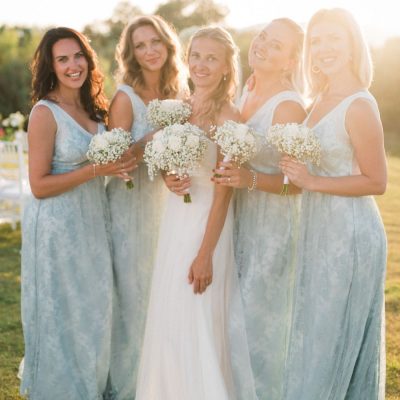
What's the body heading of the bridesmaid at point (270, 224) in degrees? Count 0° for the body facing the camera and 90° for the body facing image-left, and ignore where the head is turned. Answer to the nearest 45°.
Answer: approximately 45°

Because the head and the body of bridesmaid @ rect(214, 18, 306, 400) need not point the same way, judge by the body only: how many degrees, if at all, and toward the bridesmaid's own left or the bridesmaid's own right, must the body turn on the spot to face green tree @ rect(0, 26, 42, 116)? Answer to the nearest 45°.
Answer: approximately 90° to the bridesmaid's own right

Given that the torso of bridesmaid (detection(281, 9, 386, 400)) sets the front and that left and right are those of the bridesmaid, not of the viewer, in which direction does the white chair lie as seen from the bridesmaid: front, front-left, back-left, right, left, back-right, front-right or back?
right

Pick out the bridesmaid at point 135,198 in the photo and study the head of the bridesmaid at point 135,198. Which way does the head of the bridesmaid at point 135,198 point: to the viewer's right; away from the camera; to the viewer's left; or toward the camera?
toward the camera

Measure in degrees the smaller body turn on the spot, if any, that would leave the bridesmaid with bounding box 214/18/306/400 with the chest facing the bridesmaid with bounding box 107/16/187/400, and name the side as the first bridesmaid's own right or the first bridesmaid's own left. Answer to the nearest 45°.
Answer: approximately 90° to the first bridesmaid's own right

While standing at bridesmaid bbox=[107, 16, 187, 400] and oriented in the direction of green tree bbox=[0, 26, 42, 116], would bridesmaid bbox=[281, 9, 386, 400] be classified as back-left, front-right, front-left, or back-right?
back-right

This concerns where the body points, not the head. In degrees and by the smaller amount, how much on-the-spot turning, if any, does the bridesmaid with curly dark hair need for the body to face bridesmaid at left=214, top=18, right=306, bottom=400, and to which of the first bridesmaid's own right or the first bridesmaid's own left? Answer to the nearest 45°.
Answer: approximately 45° to the first bridesmaid's own left

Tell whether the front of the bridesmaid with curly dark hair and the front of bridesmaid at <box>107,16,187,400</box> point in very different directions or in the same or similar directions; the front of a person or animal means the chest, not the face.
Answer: same or similar directions

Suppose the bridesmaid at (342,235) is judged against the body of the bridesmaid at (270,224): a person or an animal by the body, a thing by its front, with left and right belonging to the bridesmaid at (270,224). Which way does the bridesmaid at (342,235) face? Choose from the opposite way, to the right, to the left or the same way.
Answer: the same way

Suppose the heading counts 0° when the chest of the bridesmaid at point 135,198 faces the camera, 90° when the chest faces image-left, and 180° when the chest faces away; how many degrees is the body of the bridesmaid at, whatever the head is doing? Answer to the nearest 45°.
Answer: approximately 315°

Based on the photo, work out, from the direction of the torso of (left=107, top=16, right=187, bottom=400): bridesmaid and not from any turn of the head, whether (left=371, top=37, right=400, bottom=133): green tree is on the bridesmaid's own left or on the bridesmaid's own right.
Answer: on the bridesmaid's own left

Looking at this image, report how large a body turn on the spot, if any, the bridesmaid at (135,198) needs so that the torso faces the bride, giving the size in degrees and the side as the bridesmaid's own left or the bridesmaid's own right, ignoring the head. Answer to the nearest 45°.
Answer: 0° — they already face them

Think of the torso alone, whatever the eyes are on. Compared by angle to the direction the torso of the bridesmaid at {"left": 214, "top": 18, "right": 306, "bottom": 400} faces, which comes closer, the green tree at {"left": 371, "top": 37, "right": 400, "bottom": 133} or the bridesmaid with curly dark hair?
the bridesmaid with curly dark hair

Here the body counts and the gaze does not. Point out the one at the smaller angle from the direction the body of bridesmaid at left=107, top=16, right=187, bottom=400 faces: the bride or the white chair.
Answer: the bride

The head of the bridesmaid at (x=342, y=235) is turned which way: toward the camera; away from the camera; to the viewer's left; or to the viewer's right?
toward the camera

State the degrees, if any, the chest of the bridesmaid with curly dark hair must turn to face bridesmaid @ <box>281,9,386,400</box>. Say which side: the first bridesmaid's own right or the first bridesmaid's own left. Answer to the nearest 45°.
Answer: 0° — they already face them
